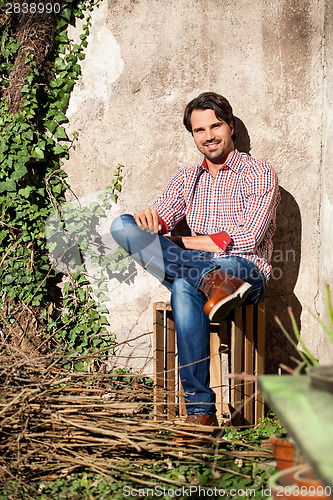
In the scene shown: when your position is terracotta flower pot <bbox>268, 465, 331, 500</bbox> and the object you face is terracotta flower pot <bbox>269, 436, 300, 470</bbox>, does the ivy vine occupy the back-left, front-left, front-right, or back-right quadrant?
front-left

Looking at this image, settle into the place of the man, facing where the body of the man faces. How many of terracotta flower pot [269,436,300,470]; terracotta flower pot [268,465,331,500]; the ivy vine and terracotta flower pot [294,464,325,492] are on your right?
1

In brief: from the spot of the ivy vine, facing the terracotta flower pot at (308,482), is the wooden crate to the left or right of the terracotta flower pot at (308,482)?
left

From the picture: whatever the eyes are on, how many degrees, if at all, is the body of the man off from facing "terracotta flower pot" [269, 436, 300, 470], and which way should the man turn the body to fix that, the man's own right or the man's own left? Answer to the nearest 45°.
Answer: approximately 45° to the man's own left

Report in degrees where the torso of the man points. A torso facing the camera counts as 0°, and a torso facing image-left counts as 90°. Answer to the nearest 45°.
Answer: approximately 45°

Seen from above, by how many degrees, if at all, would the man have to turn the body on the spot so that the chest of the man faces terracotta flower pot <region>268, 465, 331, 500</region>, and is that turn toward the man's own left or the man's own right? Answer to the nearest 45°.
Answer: approximately 45° to the man's own left

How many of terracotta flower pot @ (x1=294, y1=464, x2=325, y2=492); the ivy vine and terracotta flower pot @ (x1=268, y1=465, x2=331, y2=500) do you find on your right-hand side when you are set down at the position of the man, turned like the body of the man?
1

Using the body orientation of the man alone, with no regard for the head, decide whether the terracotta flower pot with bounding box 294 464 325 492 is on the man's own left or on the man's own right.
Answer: on the man's own left

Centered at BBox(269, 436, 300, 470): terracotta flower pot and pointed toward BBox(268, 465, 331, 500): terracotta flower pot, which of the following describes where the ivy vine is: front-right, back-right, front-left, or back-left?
back-right

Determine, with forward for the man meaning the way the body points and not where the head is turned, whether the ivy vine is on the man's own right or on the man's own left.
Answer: on the man's own right
